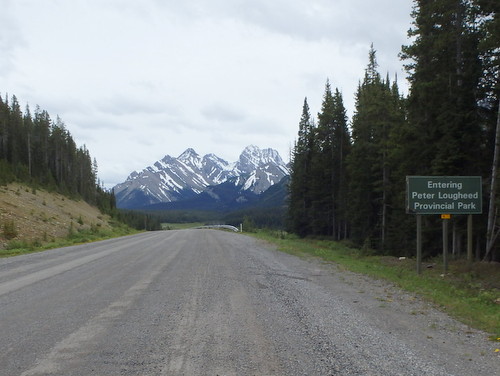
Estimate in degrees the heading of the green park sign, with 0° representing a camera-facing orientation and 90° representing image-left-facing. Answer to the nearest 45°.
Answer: approximately 0°

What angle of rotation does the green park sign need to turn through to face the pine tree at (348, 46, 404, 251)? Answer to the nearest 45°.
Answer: approximately 180°

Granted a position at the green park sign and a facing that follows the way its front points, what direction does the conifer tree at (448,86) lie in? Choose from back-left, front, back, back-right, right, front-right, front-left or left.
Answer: back

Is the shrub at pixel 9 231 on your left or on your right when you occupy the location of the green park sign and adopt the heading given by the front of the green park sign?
on your right
